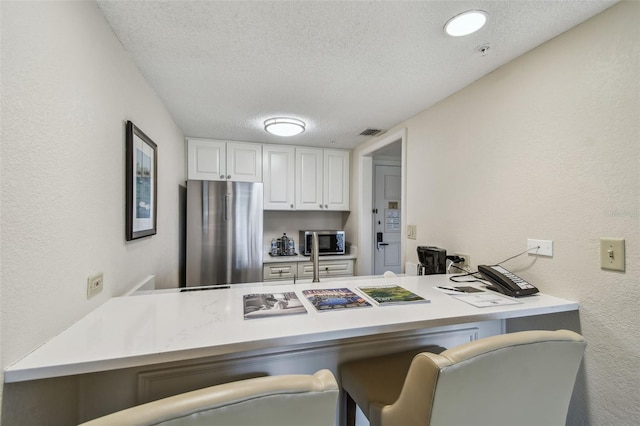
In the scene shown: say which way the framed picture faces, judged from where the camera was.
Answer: facing to the right of the viewer

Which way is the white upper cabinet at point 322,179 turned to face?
toward the camera

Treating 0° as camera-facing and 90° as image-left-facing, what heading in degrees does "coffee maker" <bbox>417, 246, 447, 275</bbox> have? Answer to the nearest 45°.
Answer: approximately 90°

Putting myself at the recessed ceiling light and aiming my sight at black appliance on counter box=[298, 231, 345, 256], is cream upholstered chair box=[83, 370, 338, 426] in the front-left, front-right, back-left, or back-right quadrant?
back-left

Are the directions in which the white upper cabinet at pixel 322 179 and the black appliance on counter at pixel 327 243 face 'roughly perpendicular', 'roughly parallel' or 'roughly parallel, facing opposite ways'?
roughly parallel

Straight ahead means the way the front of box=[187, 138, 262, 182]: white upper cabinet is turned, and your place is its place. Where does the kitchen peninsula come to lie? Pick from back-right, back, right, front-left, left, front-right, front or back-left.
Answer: front

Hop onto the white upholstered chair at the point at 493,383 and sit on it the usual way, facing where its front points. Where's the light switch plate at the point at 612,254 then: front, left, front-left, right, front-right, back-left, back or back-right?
right

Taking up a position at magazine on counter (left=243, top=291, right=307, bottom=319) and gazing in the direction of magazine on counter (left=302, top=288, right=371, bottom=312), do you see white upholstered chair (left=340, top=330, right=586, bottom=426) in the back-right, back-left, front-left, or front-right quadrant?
front-right

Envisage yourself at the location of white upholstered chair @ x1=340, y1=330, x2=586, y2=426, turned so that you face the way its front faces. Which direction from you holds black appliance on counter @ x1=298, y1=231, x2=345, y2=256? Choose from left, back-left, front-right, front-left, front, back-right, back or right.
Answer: front

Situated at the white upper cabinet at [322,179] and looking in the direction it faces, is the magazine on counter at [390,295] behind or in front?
in front

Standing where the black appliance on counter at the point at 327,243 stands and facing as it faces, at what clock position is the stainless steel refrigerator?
The stainless steel refrigerator is roughly at 2 o'clock from the black appliance on counter.

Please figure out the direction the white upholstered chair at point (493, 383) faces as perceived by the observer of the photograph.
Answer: facing away from the viewer and to the left of the viewer

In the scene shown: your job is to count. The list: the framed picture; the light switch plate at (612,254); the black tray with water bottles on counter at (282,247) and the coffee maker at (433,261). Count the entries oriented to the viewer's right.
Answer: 1

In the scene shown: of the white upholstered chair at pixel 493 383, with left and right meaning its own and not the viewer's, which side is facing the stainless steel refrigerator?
front

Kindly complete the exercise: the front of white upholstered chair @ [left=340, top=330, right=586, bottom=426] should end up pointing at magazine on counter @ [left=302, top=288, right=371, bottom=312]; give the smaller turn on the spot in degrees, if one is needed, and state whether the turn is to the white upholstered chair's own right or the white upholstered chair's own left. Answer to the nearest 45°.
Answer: approximately 45° to the white upholstered chair's own left

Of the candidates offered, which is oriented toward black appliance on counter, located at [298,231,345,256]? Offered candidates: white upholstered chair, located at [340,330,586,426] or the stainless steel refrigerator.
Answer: the white upholstered chair

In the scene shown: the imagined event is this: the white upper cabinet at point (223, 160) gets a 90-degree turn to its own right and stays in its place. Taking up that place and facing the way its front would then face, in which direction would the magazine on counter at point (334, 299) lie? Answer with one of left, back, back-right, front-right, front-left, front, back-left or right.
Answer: left

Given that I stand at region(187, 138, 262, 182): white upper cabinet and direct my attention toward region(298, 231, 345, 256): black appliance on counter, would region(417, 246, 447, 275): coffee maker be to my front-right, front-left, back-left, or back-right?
front-right

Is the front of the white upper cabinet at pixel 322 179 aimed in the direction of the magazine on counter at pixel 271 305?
yes

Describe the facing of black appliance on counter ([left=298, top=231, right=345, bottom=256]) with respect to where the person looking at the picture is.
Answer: facing the viewer
